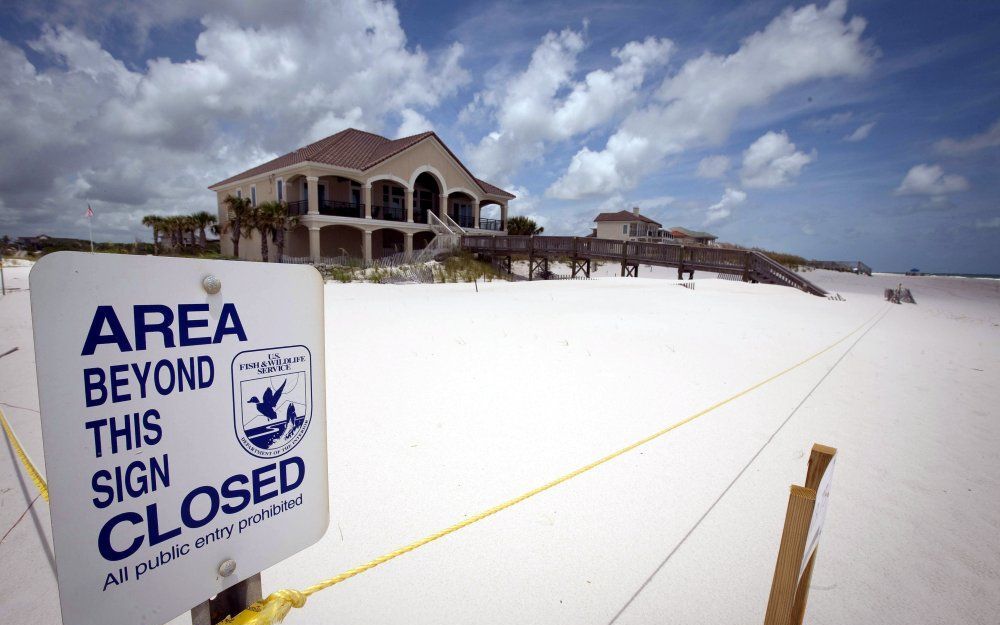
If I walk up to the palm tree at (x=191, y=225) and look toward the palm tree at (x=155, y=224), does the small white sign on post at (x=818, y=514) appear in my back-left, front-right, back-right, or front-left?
back-left

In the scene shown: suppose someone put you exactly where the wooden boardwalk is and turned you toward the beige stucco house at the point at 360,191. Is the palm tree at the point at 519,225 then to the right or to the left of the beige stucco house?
right

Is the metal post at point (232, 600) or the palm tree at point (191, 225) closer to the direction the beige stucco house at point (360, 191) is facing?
the metal post

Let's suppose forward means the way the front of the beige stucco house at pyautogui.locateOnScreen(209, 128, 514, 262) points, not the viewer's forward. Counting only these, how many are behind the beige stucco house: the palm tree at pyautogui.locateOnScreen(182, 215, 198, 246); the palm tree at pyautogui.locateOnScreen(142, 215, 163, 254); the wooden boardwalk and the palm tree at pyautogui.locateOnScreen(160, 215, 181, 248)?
3

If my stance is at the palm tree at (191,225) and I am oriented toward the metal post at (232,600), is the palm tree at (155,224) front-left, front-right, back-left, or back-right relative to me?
back-right

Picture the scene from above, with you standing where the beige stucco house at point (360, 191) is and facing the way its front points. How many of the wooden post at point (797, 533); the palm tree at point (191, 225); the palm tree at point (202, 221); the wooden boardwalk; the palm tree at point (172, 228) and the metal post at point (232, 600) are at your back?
3

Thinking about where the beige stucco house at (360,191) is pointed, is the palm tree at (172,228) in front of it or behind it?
behind

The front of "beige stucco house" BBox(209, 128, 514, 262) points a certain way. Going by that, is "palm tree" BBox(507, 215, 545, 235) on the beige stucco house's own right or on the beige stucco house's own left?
on the beige stucco house's own left

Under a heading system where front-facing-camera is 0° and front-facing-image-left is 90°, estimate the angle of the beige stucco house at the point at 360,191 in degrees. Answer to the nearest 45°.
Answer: approximately 315°

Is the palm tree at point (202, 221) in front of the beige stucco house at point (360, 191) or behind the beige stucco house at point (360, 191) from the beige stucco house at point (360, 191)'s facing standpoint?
behind

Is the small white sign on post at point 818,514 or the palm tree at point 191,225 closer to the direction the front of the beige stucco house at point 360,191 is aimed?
the small white sign on post

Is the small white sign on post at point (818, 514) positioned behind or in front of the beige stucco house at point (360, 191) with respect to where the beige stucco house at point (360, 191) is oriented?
in front

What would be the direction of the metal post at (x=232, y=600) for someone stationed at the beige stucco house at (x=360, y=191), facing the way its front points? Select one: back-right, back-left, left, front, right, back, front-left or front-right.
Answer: front-right

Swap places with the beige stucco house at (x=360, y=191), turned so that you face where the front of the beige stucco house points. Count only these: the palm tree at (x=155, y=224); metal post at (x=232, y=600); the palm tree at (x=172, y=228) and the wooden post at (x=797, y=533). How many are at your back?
2

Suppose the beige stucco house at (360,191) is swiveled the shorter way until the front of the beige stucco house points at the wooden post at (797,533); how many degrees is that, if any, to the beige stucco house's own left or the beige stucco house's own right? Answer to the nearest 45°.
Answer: approximately 45° to the beige stucco house's own right

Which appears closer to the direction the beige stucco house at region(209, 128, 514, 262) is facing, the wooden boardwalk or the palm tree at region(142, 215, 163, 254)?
the wooden boardwalk

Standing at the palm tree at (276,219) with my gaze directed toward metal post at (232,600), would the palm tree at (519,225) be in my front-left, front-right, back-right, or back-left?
back-left
